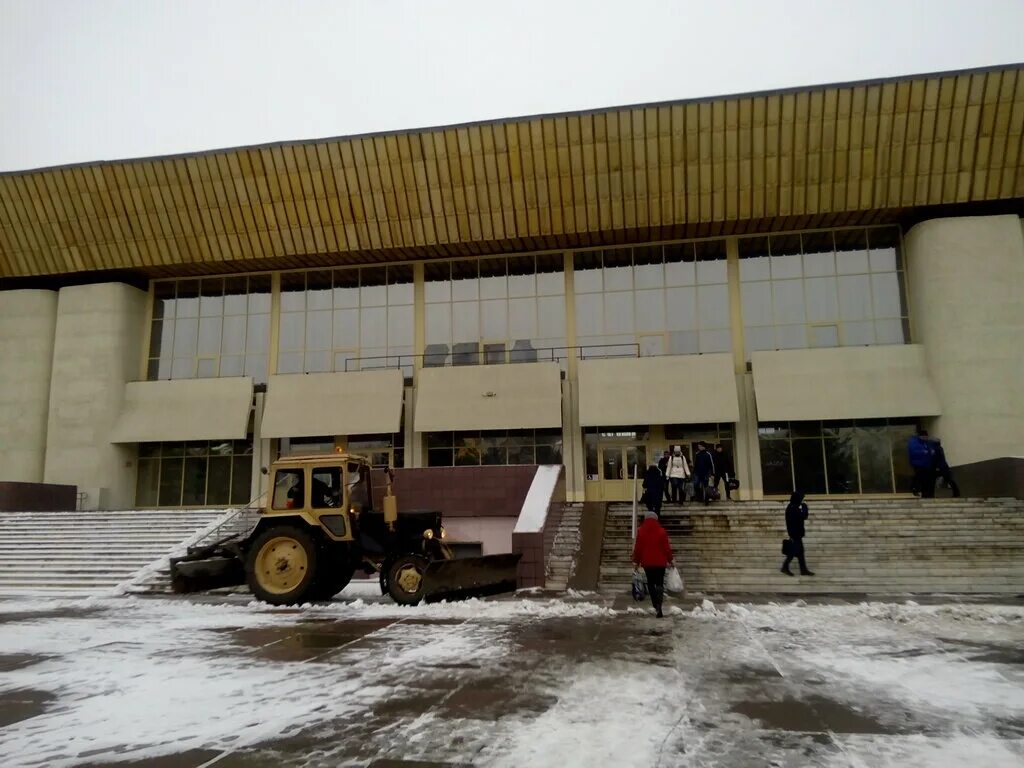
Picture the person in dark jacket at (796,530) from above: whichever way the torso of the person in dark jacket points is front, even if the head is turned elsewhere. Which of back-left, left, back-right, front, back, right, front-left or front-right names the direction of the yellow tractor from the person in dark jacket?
back-right

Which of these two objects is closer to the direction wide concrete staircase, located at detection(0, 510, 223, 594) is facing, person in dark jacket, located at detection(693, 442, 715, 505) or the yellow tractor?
the yellow tractor
